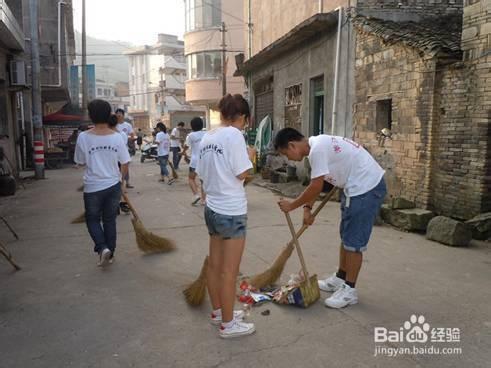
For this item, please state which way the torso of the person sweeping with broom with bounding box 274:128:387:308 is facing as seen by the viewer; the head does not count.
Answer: to the viewer's left

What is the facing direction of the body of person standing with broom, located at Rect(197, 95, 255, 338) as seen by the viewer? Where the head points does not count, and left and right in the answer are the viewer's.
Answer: facing away from the viewer and to the right of the viewer

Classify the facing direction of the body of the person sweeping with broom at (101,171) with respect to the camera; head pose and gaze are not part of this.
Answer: away from the camera

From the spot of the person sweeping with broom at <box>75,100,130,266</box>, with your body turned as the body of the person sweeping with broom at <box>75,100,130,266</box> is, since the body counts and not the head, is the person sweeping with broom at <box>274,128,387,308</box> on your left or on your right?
on your right

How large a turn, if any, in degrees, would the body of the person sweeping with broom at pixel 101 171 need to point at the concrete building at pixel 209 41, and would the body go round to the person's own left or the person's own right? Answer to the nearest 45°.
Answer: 0° — they already face it

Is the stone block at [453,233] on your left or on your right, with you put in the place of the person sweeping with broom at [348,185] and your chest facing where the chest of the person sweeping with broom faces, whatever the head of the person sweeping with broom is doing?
on your right

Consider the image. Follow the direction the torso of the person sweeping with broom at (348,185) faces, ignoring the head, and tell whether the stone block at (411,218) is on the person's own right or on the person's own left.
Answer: on the person's own right

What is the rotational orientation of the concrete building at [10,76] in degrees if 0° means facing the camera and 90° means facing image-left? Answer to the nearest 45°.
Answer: approximately 270°

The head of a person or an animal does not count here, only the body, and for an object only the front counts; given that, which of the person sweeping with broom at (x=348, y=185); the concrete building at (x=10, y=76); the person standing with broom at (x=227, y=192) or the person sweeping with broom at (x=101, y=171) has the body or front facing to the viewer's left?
the person sweeping with broom at (x=348, y=185)

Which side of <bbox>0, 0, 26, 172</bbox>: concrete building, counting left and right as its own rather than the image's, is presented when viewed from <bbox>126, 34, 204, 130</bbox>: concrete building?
left

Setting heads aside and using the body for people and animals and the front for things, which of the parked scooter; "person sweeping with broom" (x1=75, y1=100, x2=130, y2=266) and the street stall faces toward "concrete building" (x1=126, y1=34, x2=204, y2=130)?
the person sweeping with broom

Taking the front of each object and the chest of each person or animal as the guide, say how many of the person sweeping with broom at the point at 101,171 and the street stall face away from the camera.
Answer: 1

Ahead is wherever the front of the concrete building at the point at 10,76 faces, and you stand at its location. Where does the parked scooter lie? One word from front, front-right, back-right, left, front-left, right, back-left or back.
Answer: front-left

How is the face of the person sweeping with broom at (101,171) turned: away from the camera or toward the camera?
away from the camera

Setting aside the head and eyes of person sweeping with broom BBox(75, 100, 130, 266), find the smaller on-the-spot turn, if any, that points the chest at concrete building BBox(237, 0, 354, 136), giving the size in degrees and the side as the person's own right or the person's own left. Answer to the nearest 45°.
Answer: approximately 45° to the person's own right

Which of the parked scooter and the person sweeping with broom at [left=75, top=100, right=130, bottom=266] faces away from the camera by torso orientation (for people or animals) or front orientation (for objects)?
the person sweeping with broom

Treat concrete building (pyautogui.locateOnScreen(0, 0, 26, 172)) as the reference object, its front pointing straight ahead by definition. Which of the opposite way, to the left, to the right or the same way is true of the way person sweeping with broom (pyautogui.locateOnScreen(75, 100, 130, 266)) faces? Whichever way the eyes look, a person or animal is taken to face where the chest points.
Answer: to the left
